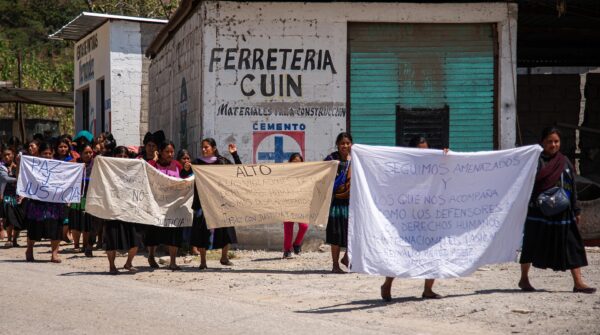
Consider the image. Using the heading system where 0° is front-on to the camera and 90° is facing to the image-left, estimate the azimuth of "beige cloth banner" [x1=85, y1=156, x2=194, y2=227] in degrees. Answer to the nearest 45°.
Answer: approximately 0°

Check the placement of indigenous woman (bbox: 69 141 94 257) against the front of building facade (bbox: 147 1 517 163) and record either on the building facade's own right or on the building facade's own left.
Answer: on the building facade's own right

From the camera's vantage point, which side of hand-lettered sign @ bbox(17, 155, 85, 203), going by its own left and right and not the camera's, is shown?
front

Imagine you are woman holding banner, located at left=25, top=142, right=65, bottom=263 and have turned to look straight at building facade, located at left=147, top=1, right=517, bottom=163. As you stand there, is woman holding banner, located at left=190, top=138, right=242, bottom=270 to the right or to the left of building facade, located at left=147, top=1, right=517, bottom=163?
right

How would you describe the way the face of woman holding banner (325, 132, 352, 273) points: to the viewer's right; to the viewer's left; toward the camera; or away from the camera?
toward the camera

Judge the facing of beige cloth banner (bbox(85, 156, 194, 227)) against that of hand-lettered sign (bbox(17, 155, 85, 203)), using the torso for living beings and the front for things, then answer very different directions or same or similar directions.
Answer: same or similar directions

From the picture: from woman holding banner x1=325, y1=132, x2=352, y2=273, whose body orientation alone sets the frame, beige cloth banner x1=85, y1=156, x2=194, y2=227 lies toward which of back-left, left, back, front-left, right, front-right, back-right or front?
back-right

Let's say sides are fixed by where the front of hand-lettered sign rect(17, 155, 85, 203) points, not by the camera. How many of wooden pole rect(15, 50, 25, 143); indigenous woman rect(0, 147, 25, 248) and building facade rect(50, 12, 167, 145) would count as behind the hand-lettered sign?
3

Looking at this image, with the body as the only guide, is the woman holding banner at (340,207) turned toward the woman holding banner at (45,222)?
no

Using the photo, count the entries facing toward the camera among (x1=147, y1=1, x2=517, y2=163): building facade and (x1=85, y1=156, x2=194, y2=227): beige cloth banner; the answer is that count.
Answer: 2

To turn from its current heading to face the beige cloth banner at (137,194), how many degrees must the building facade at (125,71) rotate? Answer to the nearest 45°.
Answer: approximately 45° to its left

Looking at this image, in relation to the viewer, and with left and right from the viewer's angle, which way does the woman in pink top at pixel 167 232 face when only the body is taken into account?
facing the viewer and to the right of the viewer

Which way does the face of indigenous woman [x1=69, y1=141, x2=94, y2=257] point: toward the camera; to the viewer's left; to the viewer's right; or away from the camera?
toward the camera

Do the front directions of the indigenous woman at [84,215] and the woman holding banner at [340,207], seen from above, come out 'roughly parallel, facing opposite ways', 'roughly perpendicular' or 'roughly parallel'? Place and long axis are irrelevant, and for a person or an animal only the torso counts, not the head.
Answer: roughly parallel

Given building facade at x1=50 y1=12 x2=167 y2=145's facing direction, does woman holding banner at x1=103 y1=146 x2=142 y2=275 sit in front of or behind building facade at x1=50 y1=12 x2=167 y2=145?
in front
